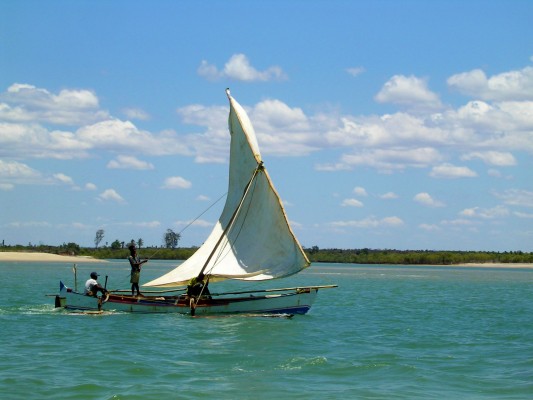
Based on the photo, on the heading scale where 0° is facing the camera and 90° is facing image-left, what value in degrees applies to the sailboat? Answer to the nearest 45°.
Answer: approximately 270°
